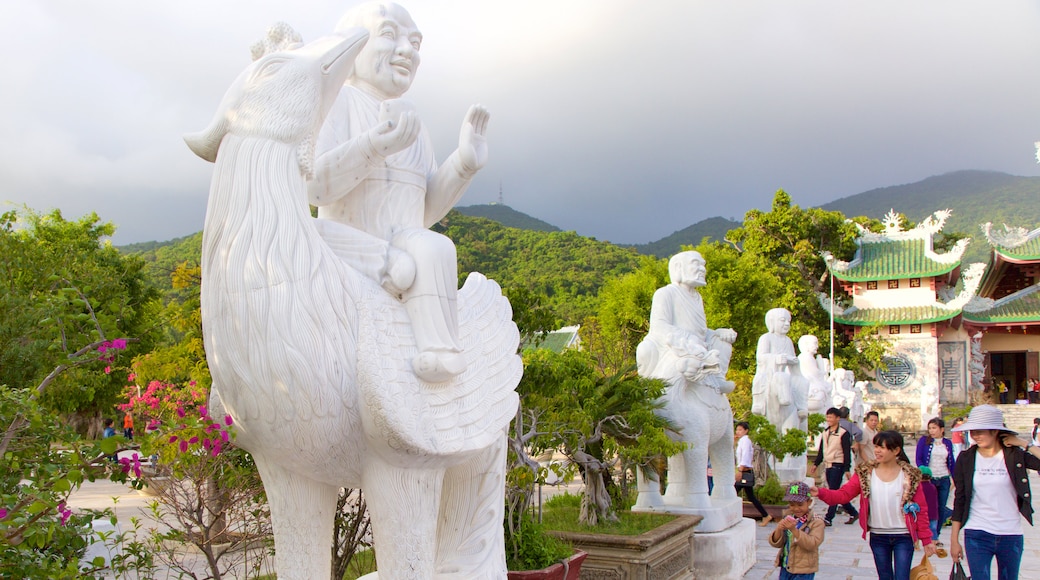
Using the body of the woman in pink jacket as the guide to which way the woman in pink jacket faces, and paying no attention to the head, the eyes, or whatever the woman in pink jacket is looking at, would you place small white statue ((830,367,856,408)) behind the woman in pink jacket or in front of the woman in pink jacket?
behind

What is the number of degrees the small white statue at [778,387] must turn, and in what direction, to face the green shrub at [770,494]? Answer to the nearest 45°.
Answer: approximately 45° to its right

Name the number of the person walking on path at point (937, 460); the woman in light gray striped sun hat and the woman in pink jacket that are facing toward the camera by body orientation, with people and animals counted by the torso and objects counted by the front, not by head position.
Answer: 3

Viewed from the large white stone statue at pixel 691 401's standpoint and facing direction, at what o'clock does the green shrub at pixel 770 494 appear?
The green shrub is roughly at 8 o'clock from the large white stone statue.

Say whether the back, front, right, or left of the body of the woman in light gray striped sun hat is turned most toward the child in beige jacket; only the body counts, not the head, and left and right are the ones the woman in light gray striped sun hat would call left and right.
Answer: right

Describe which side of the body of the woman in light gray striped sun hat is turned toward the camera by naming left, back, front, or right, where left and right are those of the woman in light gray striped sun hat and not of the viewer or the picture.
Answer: front

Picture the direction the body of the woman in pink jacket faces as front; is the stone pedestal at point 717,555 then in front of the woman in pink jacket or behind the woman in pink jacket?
behind

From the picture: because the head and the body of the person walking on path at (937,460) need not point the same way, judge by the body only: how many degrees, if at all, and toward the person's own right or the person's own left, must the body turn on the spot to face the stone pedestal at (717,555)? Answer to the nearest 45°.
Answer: approximately 45° to the person's own right

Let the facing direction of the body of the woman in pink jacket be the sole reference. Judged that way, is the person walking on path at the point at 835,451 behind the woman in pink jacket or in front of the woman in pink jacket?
behind

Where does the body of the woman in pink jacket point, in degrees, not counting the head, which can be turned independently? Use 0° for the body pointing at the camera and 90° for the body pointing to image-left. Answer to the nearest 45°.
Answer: approximately 0°

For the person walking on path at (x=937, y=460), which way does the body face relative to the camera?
toward the camera

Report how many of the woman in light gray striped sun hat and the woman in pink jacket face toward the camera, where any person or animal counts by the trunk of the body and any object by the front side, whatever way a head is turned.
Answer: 2

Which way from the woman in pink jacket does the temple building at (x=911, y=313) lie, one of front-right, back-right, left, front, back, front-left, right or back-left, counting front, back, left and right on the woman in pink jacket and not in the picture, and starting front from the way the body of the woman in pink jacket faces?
back

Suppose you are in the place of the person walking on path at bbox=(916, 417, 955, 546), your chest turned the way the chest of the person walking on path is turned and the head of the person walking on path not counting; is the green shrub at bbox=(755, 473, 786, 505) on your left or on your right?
on your right

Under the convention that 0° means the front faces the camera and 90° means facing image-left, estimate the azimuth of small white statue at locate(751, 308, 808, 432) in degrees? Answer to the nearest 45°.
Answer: approximately 315°

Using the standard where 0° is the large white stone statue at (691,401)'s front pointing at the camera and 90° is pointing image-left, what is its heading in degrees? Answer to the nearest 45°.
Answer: approximately 315°
